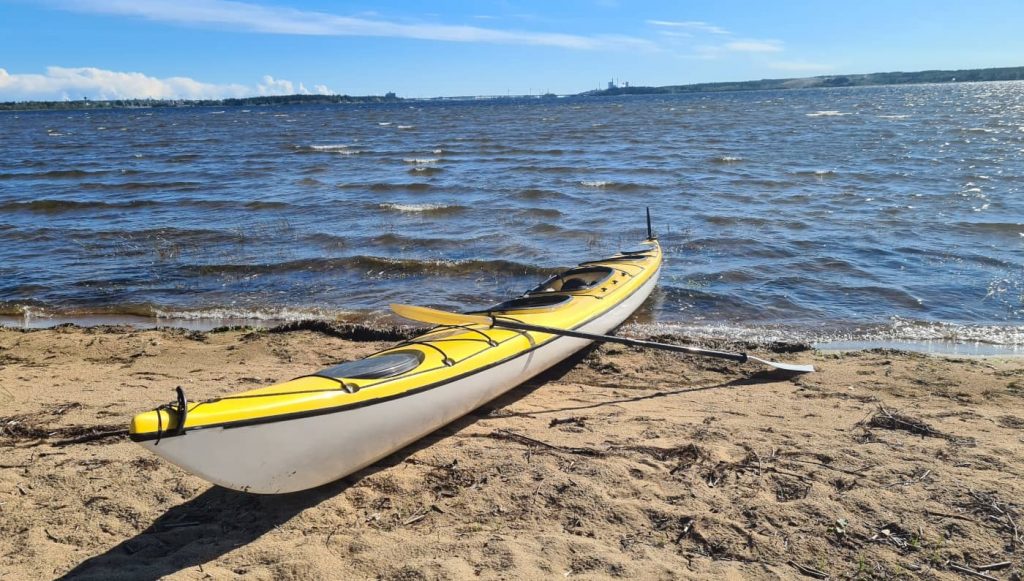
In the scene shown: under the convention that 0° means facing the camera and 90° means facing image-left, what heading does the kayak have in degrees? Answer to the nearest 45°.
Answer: approximately 45°
